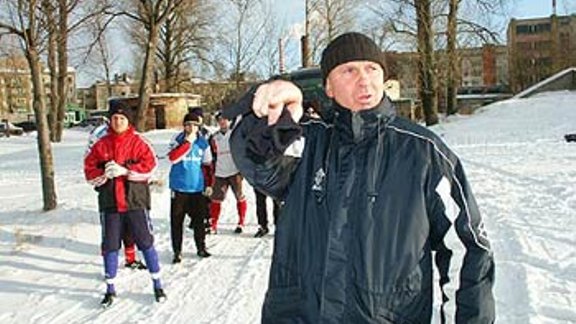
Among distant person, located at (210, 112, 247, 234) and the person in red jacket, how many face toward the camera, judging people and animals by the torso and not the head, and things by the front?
2

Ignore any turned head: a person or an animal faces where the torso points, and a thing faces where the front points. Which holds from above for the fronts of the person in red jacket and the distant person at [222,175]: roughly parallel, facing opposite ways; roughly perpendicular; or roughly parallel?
roughly parallel

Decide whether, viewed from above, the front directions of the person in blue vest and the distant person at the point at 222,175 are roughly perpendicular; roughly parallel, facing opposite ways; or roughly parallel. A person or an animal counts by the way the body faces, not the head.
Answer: roughly parallel

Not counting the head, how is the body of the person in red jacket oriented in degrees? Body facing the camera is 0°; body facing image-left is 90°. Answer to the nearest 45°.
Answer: approximately 0°

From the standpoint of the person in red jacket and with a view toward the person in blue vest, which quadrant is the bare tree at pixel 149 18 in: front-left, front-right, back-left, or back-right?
front-left

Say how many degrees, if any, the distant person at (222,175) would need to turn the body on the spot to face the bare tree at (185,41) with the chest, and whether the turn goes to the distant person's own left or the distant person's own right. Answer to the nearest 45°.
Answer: approximately 180°

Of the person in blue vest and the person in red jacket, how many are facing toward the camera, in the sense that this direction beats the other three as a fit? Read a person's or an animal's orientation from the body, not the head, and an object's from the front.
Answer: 2

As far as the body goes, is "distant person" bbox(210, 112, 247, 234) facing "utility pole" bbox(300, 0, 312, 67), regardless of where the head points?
no

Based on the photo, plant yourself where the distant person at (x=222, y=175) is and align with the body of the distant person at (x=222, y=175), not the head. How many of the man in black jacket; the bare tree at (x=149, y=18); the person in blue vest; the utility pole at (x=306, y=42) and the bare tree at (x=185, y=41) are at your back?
3

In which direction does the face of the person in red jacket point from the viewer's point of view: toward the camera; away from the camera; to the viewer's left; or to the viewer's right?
toward the camera

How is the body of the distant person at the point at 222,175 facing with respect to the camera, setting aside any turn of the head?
toward the camera

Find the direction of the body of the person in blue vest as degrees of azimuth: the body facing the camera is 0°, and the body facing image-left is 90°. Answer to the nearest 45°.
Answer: approximately 0°

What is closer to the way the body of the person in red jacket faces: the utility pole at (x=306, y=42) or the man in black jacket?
the man in black jacket

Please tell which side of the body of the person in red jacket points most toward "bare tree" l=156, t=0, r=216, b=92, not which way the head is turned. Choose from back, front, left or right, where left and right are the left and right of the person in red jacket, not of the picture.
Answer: back

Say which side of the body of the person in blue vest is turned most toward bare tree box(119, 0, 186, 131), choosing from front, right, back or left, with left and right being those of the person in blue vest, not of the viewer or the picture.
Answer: back

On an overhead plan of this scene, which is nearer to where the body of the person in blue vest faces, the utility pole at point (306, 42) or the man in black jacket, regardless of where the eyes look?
the man in black jacket
